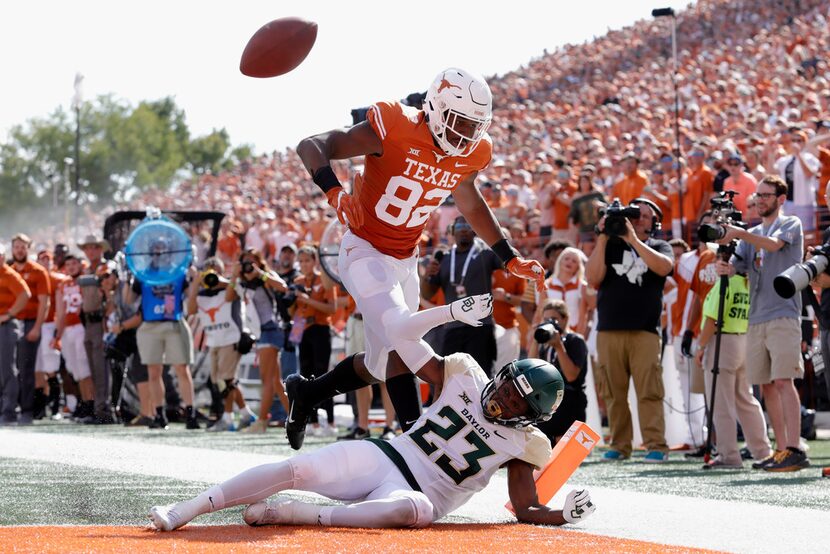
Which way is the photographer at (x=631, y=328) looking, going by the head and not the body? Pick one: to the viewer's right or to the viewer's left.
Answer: to the viewer's left

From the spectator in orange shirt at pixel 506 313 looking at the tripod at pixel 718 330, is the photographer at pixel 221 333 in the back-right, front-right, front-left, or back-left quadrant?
back-right

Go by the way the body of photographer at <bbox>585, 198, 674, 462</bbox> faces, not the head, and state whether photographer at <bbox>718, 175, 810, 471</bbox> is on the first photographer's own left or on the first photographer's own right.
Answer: on the first photographer's own left

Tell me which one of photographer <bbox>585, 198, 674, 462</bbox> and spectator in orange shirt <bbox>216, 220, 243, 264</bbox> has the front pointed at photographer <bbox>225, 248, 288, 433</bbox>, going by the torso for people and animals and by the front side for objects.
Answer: the spectator in orange shirt

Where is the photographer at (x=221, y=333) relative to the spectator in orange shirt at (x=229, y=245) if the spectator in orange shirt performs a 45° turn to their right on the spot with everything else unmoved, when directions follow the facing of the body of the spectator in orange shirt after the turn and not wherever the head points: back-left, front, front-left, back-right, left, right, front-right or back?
front-left

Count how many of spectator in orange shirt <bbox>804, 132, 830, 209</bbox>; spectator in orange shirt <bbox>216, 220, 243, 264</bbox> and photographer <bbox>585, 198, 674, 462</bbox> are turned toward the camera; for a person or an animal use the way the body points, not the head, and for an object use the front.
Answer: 3

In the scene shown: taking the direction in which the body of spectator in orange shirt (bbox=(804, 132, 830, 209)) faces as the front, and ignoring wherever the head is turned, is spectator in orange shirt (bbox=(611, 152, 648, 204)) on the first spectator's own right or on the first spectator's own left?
on the first spectator's own right

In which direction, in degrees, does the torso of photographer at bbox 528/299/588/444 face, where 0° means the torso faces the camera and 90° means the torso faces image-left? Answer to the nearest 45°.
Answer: approximately 45°

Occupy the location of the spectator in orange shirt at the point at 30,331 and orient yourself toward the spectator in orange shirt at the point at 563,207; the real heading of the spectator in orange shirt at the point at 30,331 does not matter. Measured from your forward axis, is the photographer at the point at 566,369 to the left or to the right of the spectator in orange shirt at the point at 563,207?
right

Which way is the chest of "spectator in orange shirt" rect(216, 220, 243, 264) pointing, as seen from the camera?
toward the camera

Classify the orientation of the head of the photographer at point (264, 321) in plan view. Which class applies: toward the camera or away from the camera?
toward the camera

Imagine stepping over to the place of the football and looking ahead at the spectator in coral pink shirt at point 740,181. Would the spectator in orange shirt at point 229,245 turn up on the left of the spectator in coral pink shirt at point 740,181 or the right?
left

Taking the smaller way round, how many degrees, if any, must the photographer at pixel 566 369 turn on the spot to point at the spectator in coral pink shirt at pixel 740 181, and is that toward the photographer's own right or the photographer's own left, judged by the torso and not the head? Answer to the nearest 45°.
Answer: approximately 180°

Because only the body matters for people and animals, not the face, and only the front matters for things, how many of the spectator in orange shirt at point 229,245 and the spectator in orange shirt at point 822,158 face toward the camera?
2
